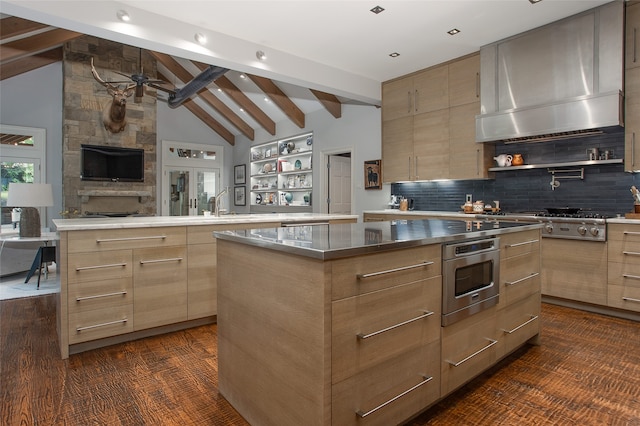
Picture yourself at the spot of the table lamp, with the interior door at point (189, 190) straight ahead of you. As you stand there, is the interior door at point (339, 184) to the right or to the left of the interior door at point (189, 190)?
right

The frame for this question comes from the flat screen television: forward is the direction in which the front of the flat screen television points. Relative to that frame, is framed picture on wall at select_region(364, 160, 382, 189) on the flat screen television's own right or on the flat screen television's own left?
on the flat screen television's own left

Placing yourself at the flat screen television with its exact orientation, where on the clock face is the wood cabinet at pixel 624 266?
The wood cabinet is roughly at 11 o'clock from the flat screen television.

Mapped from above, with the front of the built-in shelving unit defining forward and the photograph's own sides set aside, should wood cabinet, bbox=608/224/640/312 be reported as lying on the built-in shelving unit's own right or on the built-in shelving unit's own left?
on the built-in shelving unit's own left

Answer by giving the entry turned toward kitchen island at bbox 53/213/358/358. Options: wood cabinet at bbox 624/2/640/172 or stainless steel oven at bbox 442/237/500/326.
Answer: the wood cabinet

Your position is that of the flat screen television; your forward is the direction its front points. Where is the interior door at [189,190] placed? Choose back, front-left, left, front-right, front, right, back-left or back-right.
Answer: back-left

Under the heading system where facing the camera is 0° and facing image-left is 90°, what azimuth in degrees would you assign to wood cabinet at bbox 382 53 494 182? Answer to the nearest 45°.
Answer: approximately 45°

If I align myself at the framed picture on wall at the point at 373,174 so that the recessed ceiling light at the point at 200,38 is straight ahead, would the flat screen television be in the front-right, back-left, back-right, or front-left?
front-right

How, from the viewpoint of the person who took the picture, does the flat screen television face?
facing the viewer

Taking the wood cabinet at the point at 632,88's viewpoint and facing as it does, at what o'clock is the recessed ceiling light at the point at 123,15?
The recessed ceiling light is roughly at 12 o'clock from the wood cabinet.

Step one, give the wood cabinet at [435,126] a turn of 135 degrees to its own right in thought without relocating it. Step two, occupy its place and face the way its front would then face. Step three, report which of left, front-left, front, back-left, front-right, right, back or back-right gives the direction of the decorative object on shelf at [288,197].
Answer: front-left

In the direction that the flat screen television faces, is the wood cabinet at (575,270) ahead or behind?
ahead
